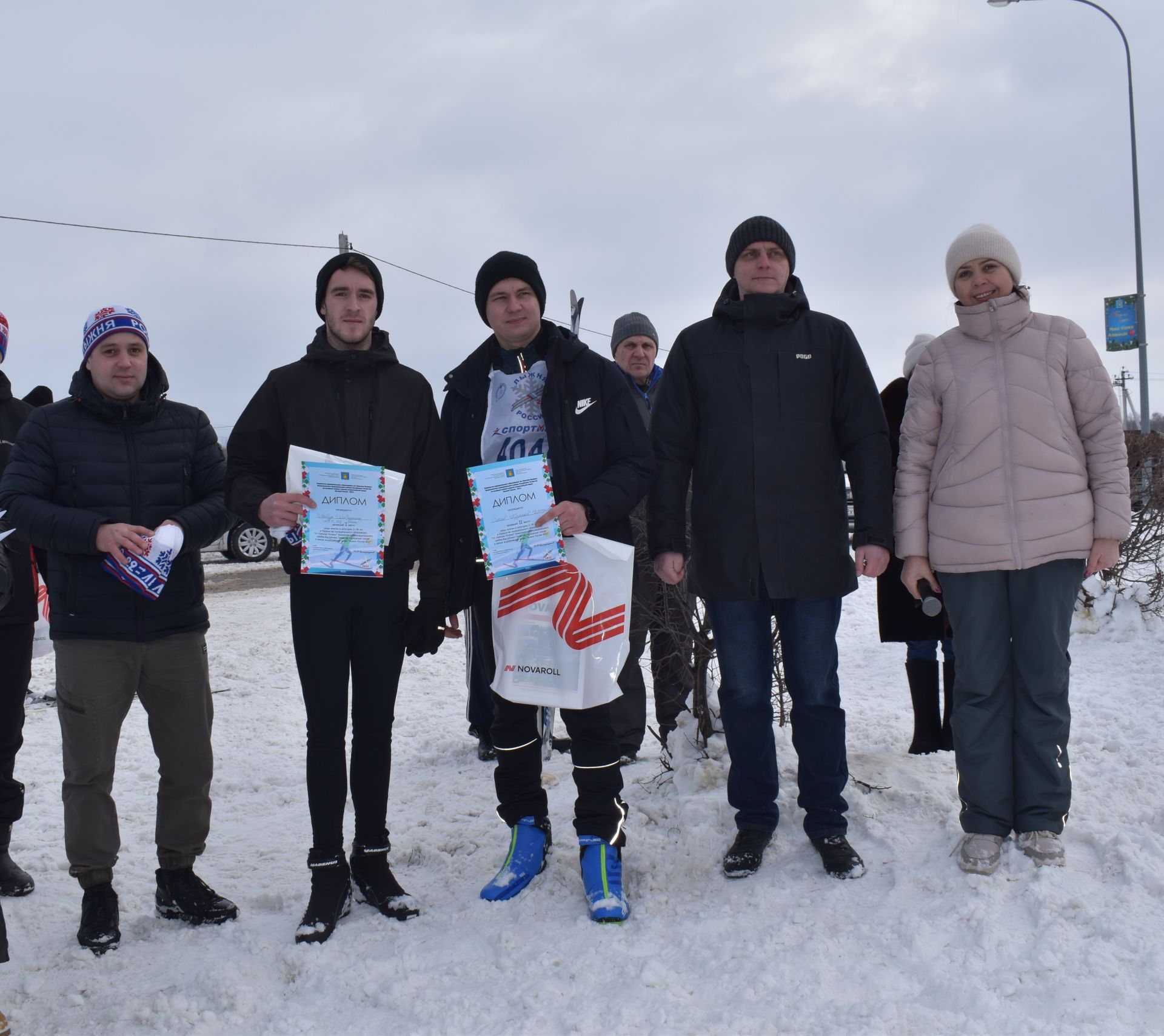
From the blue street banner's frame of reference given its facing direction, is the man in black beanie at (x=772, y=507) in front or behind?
in front

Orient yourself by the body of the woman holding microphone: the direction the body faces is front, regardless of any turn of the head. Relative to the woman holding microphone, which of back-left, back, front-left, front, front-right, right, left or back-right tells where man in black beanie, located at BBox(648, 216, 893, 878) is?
right

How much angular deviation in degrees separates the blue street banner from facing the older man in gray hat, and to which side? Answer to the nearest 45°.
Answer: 0° — it already faces them

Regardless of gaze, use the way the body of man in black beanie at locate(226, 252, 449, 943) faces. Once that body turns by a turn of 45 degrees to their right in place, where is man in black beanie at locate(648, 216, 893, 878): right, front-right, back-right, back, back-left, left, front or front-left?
back-left

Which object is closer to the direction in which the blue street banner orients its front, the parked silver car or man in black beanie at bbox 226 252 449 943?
the man in black beanie

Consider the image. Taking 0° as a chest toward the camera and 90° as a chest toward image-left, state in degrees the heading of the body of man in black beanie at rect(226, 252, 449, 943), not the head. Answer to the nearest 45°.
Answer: approximately 0°

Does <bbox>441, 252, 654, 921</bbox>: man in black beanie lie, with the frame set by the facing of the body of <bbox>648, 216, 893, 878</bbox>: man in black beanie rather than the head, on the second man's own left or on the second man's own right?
on the second man's own right
